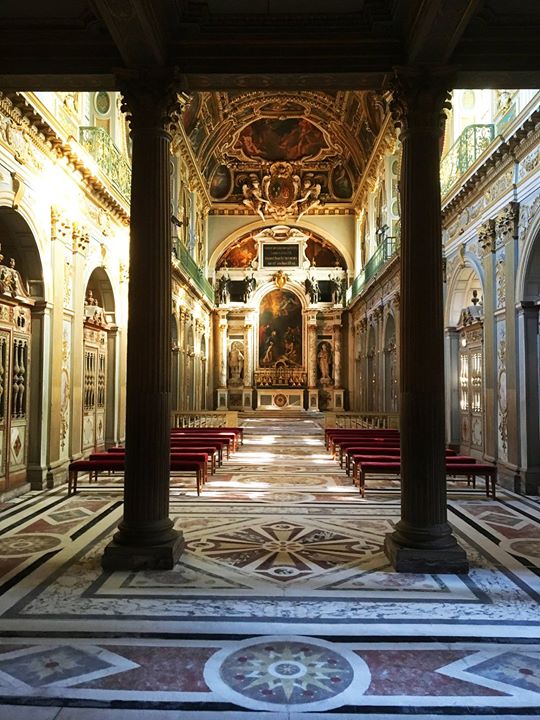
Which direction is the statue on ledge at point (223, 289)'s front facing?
toward the camera

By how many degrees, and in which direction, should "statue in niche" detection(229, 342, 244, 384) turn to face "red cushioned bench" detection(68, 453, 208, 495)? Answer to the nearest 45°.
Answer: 0° — it already faces it

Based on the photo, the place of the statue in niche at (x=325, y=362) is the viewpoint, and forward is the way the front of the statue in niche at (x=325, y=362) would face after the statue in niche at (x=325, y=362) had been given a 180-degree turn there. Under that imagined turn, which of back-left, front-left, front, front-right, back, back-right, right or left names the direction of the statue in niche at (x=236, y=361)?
left

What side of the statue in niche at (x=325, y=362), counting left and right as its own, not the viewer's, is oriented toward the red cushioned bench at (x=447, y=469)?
front

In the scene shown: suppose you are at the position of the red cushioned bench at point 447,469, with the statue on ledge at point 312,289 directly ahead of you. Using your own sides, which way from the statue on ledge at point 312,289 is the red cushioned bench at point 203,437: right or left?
left

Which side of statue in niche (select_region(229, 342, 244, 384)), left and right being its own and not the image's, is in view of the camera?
front

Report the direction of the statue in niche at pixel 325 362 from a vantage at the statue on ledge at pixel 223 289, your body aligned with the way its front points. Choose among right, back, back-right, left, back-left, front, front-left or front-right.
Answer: left

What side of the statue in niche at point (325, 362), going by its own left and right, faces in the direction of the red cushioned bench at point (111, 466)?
front

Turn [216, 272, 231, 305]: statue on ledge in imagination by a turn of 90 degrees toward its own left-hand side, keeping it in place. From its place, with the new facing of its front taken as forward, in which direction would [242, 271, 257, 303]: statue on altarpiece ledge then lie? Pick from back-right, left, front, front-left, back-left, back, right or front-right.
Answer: front

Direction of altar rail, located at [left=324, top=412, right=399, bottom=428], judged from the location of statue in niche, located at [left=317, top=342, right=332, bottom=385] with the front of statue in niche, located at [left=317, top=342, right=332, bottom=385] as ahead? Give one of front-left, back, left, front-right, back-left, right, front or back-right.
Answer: front

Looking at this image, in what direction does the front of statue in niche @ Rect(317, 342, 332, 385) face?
toward the camera

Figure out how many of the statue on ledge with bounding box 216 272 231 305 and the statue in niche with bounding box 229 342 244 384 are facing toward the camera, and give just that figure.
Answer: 2

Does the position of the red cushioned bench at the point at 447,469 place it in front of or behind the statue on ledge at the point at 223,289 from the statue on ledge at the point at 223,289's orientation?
in front

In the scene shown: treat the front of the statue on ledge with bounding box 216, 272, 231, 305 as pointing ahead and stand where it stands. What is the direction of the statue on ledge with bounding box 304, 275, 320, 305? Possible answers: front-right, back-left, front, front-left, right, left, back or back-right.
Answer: left

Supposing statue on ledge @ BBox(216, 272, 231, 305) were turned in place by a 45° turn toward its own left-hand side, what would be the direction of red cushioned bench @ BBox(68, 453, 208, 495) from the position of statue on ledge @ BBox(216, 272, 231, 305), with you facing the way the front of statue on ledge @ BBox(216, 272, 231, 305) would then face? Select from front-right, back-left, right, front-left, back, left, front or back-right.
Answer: front-right
